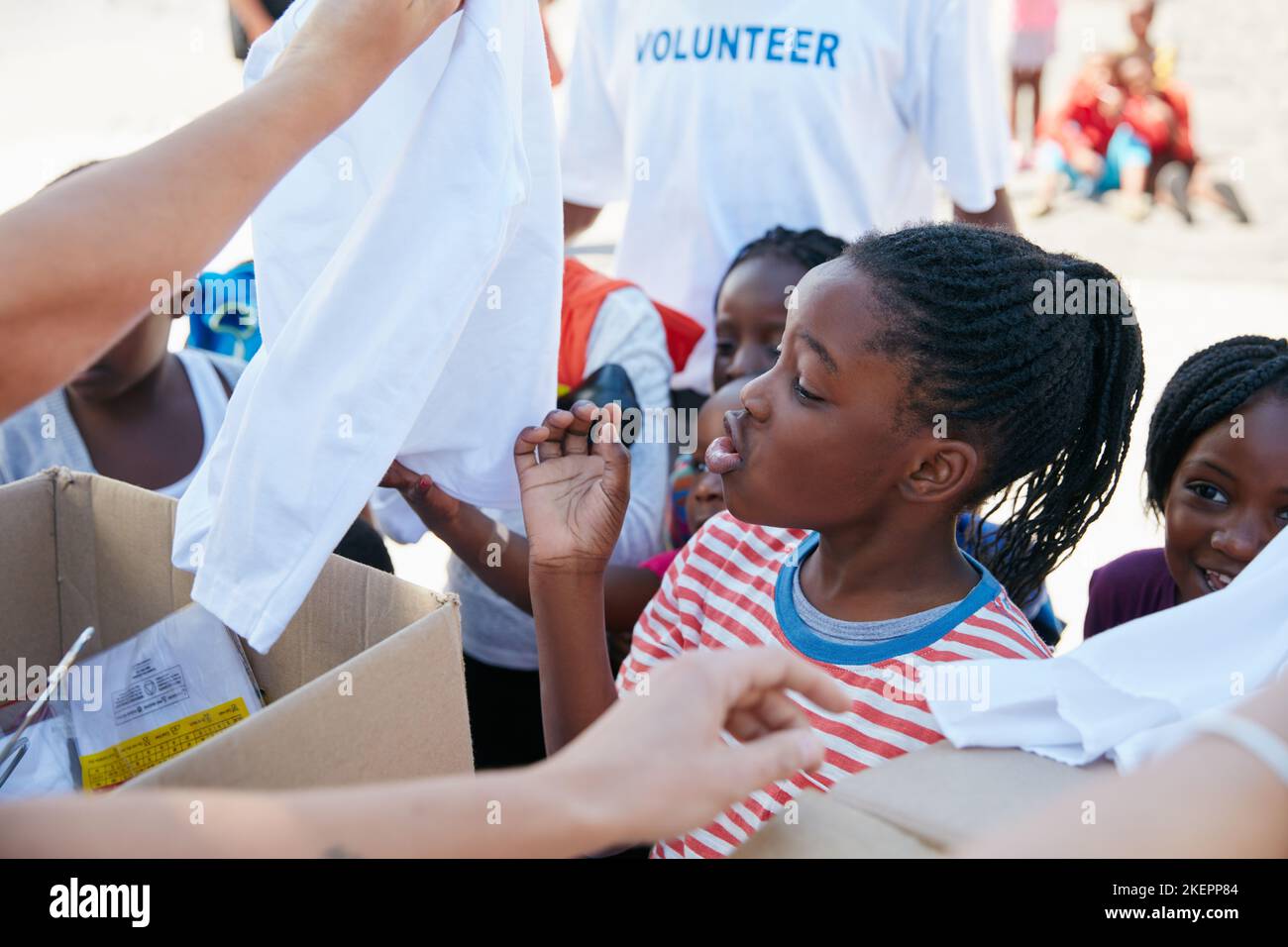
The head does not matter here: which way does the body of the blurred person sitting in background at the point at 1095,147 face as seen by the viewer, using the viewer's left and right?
facing the viewer

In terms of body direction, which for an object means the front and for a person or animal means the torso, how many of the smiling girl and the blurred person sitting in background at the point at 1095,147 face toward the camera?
2

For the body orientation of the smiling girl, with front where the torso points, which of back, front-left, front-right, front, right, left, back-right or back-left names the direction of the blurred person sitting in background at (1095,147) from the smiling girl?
back

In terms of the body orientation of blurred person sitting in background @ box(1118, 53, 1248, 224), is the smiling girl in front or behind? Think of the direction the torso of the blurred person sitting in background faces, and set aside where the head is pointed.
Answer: in front

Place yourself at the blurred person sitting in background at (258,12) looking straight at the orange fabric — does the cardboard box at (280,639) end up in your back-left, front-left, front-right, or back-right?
front-right

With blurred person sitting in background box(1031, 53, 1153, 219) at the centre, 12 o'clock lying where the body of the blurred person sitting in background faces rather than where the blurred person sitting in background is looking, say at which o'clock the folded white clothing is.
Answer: The folded white clothing is roughly at 12 o'clock from the blurred person sitting in background.

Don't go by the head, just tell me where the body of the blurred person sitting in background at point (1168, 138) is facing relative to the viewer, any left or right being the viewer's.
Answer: facing the viewer

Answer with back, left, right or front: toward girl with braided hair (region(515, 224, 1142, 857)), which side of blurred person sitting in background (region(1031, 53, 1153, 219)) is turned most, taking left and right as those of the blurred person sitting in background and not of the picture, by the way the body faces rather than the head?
front

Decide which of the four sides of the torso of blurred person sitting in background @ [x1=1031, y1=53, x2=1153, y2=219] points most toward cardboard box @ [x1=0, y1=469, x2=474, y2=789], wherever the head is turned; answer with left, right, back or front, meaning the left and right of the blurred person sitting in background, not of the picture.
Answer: front
